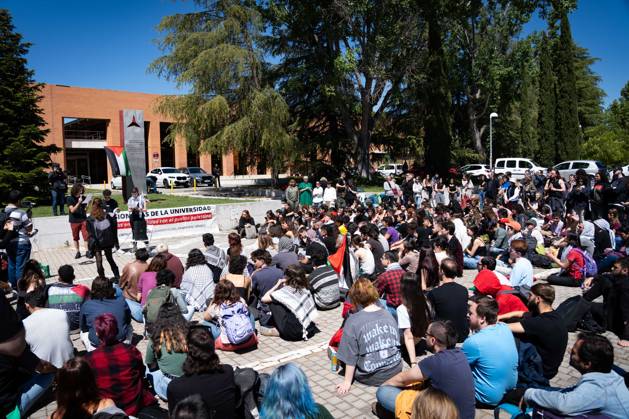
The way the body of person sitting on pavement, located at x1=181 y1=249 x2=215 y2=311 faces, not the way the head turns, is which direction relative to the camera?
away from the camera

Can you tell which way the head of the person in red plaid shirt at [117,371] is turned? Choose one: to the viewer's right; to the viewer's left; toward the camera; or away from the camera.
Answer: away from the camera

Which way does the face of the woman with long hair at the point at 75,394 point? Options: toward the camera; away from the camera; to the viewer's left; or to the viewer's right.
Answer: away from the camera

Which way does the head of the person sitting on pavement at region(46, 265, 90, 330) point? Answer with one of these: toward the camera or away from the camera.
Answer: away from the camera

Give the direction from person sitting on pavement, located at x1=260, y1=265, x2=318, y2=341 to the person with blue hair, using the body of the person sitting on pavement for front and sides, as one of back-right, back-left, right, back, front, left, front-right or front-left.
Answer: back-left

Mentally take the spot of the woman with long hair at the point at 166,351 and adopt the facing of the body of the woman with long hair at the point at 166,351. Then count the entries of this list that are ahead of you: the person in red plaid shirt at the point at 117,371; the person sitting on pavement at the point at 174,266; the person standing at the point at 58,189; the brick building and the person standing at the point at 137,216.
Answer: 4

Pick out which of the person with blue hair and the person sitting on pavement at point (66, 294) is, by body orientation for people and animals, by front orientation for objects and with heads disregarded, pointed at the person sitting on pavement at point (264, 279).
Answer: the person with blue hair

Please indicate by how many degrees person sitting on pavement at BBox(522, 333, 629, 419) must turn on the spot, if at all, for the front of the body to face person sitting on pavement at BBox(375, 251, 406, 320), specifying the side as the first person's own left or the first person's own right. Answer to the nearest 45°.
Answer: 0° — they already face them

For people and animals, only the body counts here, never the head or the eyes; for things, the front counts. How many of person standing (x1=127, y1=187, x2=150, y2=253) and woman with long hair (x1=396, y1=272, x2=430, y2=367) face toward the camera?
1

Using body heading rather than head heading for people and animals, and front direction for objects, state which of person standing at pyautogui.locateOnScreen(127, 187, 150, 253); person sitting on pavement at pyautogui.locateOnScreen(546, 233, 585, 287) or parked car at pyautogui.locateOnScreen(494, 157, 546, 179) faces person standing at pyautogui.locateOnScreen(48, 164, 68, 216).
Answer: the person sitting on pavement
